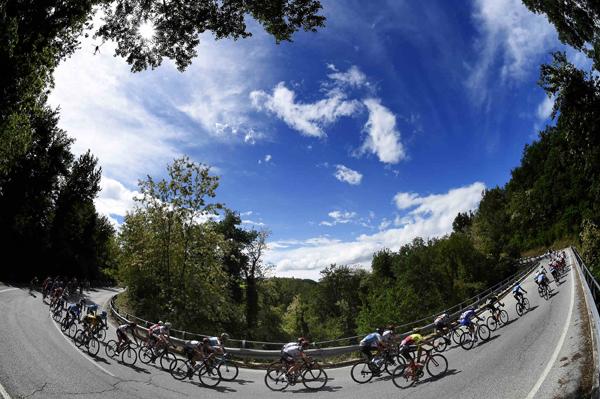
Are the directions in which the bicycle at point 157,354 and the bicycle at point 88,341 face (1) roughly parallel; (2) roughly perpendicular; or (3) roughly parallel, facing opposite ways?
roughly parallel
